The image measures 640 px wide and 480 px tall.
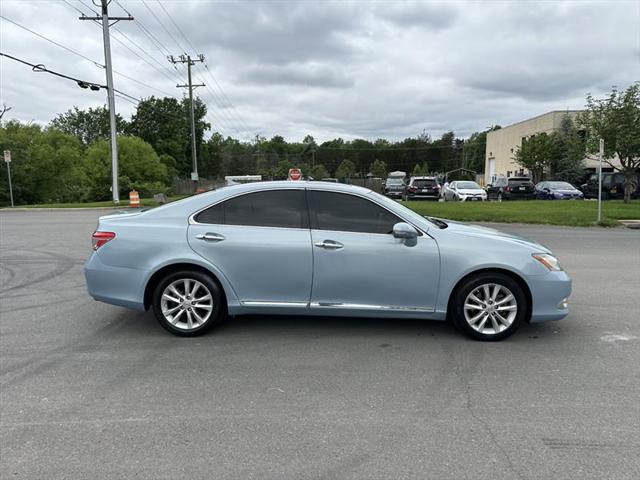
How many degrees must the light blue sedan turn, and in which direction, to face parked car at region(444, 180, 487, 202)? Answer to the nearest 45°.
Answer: approximately 90° to its left

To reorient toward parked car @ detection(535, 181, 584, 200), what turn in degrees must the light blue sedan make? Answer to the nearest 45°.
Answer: approximately 45° to its left

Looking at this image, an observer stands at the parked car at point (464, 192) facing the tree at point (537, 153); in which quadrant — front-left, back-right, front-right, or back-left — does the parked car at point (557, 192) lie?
front-right

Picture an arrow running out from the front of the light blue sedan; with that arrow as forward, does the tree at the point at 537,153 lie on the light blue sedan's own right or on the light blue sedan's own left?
on the light blue sedan's own left

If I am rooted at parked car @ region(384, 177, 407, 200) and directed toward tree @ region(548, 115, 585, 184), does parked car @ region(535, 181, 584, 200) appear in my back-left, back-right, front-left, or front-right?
front-right

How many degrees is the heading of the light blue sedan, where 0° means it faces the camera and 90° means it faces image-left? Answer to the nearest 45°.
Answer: approximately 270°

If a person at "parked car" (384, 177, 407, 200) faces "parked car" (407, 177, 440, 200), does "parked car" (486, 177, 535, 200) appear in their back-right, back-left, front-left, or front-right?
front-left

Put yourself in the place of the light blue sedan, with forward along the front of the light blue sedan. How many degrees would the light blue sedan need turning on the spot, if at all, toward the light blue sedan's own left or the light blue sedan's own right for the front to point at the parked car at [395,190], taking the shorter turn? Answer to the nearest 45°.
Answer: approximately 90° to the light blue sedan's own left

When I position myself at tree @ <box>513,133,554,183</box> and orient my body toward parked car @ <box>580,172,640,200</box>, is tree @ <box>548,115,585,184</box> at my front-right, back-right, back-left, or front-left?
front-left

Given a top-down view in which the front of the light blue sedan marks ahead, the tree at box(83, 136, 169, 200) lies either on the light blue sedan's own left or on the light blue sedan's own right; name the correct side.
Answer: on the light blue sedan's own left

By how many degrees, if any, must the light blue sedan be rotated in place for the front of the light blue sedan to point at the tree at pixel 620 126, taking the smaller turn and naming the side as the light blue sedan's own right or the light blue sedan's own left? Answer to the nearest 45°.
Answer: approximately 45° to the light blue sedan's own left

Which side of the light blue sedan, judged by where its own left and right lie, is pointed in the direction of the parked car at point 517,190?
left
